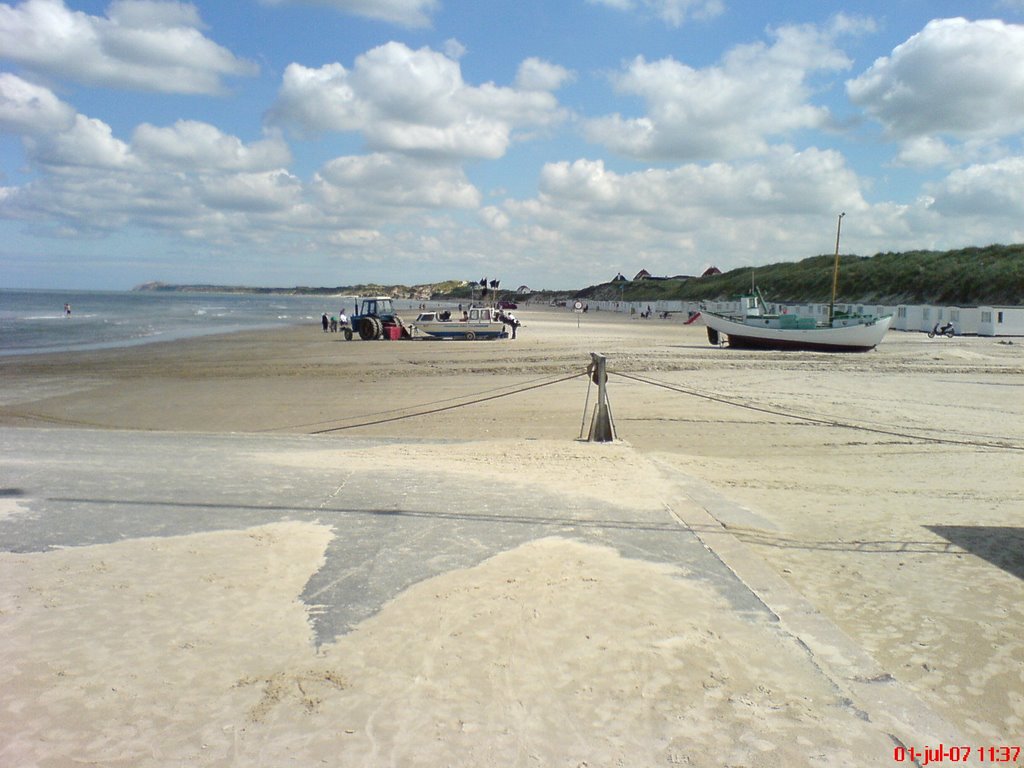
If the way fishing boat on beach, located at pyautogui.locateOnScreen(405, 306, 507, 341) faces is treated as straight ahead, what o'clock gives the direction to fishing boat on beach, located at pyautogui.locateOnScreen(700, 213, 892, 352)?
fishing boat on beach, located at pyautogui.locateOnScreen(700, 213, 892, 352) is roughly at 7 o'clock from fishing boat on beach, located at pyautogui.locateOnScreen(405, 306, 507, 341).

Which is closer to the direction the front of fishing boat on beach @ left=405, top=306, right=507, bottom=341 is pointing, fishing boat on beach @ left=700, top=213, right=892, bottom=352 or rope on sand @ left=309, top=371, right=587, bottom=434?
the rope on sand

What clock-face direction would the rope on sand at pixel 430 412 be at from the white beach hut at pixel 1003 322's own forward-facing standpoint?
The rope on sand is roughly at 11 o'clock from the white beach hut.

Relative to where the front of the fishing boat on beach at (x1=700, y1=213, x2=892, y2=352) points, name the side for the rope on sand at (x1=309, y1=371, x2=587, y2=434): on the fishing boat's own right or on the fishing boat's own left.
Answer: on the fishing boat's own right

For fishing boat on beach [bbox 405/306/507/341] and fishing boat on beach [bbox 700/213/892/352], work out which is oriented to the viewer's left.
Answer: fishing boat on beach [bbox 405/306/507/341]

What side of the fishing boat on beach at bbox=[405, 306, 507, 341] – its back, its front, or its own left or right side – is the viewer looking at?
left

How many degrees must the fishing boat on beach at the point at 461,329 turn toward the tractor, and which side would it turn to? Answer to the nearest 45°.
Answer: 0° — it already faces it

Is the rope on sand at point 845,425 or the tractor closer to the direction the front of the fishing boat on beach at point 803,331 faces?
the rope on sand

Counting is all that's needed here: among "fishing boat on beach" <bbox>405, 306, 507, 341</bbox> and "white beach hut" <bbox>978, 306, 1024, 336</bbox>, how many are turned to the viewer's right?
0

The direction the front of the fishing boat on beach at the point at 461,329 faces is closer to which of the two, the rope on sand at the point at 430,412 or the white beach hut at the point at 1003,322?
the rope on sand

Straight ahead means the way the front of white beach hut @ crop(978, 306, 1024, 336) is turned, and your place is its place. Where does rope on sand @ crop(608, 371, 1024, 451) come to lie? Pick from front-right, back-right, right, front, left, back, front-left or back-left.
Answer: front-left

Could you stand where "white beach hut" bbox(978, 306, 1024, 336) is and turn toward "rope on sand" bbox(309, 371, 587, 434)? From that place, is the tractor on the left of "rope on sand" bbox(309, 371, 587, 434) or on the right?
right

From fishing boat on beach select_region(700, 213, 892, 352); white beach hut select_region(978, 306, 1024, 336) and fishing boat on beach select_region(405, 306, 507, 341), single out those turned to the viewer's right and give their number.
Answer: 1

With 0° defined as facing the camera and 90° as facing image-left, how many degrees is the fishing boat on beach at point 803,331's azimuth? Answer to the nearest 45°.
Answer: approximately 270°
